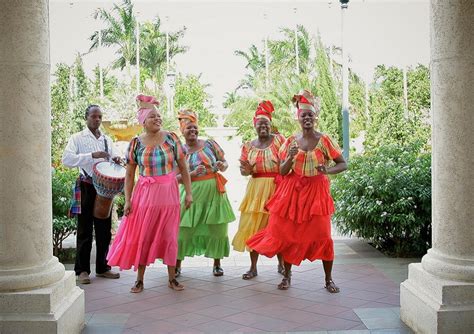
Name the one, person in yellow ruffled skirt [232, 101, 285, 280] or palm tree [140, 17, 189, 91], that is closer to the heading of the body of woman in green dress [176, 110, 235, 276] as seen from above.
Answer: the person in yellow ruffled skirt

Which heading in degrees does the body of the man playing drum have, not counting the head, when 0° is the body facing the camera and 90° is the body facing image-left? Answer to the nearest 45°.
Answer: approximately 315°

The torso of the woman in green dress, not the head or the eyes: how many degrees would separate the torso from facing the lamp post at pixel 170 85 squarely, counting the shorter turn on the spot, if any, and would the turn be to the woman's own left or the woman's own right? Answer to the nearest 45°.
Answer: approximately 180°

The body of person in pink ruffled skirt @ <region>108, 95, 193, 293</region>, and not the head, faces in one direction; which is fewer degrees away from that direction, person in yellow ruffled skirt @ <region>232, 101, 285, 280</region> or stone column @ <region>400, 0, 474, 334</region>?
the stone column

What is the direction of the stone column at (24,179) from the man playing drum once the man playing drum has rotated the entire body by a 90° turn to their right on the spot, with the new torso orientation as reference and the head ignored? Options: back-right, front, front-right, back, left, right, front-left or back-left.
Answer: front-left

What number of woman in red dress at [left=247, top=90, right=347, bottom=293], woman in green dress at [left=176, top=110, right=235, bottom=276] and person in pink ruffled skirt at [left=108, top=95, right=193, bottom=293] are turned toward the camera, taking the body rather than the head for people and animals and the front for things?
3

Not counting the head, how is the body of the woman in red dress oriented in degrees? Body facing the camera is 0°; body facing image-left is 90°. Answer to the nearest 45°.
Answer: approximately 0°

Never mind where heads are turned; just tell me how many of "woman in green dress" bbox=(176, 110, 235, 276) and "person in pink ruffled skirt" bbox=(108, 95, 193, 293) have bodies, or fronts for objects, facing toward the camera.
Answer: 2

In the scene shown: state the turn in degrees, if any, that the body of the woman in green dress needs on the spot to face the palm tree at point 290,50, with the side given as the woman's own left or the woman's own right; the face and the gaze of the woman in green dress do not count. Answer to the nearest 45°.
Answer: approximately 180°

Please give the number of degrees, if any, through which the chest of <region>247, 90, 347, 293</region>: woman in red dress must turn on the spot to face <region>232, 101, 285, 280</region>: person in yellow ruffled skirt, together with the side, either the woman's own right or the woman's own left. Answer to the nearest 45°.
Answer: approximately 135° to the woman's own right

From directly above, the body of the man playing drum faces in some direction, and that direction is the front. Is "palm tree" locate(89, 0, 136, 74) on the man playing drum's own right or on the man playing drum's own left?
on the man playing drum's own left

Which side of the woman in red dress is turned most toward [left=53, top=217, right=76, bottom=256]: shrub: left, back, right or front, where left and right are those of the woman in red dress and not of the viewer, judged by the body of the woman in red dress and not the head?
right

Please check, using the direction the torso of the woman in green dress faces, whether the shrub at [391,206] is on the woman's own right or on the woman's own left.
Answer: on the woman's own left

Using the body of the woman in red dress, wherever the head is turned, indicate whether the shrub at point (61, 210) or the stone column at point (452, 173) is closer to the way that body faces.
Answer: the stone column

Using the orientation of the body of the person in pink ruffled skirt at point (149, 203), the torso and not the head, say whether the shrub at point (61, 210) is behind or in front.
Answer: behind
